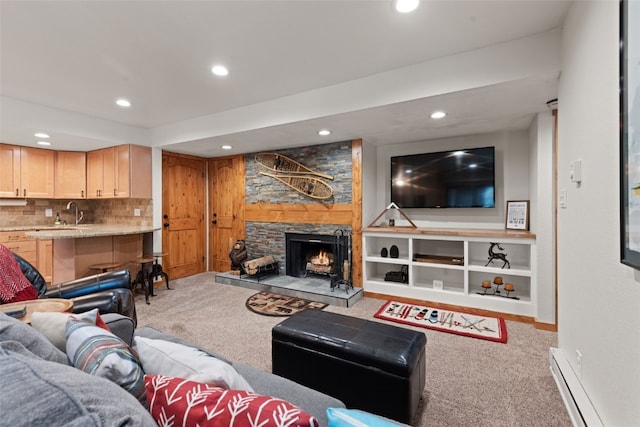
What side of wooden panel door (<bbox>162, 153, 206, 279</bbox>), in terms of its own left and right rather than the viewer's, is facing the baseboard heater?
front

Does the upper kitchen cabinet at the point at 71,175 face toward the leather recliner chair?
yes

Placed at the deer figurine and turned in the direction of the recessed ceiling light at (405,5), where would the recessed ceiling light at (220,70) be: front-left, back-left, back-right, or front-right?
front-right

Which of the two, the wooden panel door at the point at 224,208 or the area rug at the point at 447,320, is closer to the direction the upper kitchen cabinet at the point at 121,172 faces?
the area rug

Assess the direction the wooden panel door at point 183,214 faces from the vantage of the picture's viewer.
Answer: facing the viewer and to the right of the viewer

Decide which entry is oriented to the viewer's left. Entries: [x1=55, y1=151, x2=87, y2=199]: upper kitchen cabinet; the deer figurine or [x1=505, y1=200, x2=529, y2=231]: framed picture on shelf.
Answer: the deer figurine

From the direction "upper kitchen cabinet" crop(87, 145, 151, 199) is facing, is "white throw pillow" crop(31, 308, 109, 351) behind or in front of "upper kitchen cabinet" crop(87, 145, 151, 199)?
in front

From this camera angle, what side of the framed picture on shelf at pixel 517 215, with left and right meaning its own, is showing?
front

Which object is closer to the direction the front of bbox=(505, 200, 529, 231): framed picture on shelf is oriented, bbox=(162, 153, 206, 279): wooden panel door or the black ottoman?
the black ottoman

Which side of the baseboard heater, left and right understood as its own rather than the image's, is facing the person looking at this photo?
left

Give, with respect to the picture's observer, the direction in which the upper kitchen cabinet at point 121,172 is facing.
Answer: facing the viewer and to the left of the viewer

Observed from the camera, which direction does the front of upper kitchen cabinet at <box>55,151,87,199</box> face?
facing the viewer

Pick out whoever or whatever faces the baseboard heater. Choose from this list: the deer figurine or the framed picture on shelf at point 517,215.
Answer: the framed picture on shelf

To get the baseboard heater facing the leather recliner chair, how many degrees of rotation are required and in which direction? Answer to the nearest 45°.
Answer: approximately 45° to its left

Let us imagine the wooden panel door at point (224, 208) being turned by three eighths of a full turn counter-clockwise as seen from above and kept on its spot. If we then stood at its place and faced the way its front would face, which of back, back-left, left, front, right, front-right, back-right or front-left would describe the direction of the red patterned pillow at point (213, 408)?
right

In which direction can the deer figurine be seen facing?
to the viewer's left

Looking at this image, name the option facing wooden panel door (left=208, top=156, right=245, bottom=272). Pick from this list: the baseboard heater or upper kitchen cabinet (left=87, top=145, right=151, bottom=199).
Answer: the baseboard heater
